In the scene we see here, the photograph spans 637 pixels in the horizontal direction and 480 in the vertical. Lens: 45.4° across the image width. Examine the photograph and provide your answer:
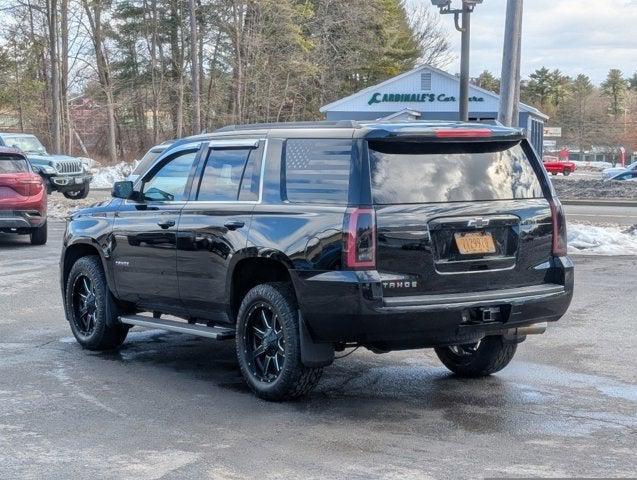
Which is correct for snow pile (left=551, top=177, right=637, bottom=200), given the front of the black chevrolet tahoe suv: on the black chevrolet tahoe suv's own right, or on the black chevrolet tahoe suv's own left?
on the black chevrolet tahoe suv's own right

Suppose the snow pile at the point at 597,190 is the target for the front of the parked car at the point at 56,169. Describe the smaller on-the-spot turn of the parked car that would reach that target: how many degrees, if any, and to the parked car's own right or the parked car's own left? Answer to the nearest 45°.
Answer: approximately 45° to the parked car's own left

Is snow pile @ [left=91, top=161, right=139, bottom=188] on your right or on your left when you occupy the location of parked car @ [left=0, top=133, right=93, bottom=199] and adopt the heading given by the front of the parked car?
on your left

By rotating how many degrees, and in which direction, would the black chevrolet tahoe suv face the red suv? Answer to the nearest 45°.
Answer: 0° — it already faces it

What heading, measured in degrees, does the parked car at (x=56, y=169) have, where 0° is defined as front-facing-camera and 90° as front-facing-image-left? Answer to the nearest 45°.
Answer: approximately 315°

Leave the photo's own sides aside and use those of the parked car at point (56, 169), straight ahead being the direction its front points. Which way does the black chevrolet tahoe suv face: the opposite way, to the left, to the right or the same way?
the opposite way

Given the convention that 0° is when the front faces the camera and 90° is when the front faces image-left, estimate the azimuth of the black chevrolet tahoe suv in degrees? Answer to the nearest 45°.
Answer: approximately 135°
